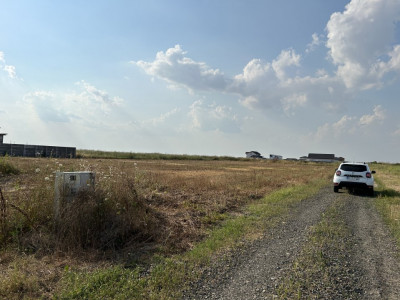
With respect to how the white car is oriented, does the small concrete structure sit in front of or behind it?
behind

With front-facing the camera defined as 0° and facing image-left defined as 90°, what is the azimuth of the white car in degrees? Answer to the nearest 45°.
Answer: approximately 180°

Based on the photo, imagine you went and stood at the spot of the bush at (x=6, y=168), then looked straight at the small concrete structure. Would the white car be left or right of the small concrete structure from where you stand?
left

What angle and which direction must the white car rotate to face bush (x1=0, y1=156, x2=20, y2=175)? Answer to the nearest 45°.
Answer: approximately 90° to its left

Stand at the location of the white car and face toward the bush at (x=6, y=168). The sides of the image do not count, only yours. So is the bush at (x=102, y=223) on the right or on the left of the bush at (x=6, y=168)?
left

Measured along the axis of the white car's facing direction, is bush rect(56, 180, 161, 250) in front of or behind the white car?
behind
